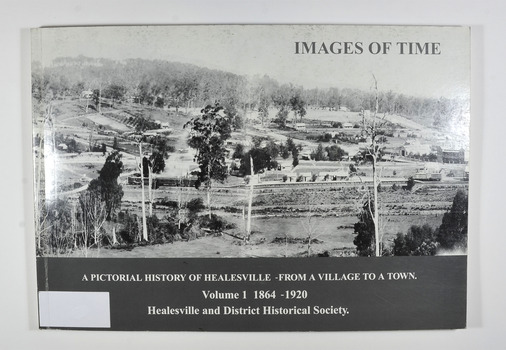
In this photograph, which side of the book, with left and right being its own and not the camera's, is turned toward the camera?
front
